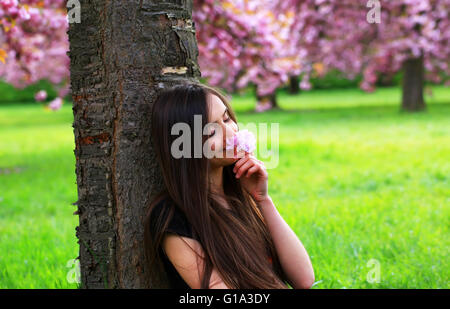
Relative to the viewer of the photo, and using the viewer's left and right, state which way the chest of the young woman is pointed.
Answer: facing the viewer and to the right of the viewer

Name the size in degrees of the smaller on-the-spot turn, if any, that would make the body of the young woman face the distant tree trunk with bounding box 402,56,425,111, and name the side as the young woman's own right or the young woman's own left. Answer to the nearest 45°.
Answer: approximately 135° to the young woman's own left

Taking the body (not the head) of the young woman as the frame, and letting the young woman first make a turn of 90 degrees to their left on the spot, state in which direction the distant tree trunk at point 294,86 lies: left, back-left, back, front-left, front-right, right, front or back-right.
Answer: front-left
